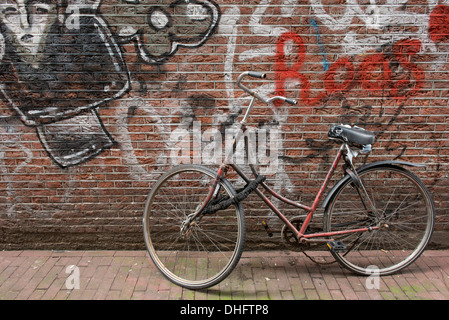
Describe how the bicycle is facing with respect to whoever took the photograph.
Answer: facing to the left of the viewer
